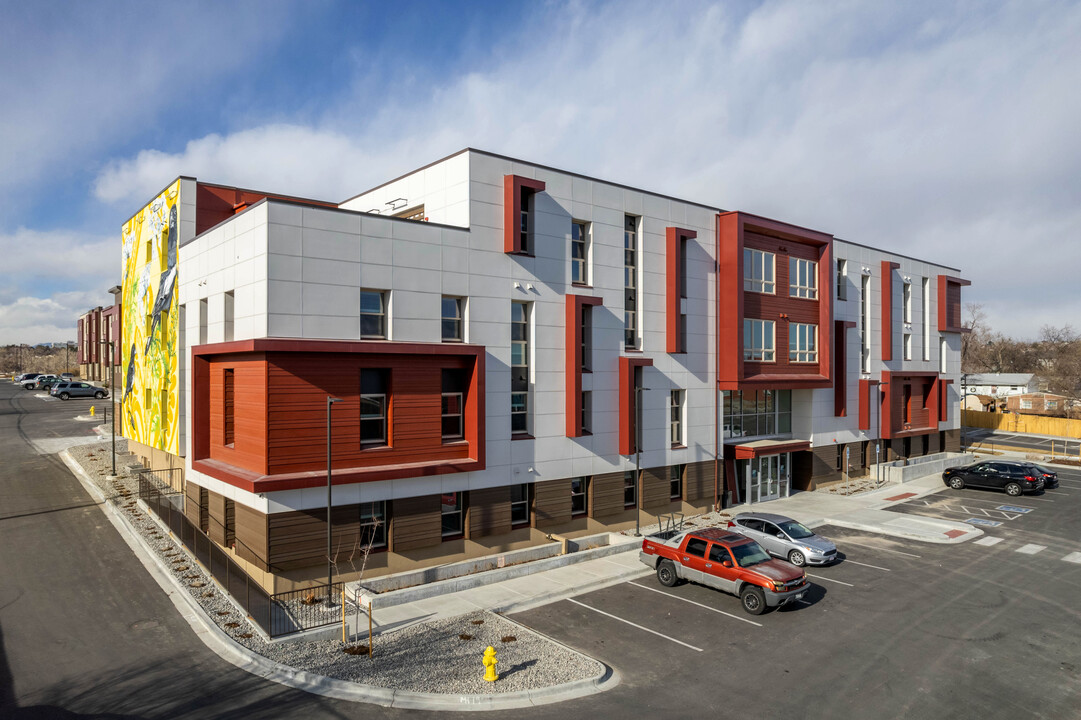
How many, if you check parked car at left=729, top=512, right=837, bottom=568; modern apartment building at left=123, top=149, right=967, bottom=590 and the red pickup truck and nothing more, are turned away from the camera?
0

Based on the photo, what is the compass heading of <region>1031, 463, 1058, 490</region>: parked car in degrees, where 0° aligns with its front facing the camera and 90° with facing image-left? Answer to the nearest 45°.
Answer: approximately 135°

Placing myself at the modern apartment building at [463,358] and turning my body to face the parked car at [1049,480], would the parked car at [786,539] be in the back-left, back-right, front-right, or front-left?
front-right

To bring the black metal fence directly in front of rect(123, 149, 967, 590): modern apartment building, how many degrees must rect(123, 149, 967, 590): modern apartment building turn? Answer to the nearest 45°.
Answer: approximately 90° to its right

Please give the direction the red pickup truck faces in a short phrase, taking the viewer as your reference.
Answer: facing the viewer and to the right of the viewer

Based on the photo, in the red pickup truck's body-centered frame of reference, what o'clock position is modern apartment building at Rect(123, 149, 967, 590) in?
The modern apartment building is roughly at 7 o'clock from the red pickup truck.

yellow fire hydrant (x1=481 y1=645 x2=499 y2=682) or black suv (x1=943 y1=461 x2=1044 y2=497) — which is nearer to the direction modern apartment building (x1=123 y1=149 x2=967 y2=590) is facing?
the yellow fire hydrant

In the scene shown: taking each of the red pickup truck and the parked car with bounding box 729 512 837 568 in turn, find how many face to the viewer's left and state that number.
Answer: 0

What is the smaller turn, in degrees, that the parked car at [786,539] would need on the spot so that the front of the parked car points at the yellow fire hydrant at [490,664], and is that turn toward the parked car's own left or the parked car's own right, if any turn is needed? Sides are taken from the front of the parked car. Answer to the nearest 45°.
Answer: approximately 90° to the parked car's own right

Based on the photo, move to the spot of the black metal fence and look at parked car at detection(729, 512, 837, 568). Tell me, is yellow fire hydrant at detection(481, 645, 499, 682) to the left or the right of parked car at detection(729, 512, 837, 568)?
right

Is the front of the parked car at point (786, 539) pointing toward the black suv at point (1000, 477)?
no

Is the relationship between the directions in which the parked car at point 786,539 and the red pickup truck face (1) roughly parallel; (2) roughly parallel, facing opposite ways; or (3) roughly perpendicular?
roughly parallel

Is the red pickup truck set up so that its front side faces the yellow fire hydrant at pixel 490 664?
no

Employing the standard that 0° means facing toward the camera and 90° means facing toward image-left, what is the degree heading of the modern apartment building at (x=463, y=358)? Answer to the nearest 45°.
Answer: approximately 315°

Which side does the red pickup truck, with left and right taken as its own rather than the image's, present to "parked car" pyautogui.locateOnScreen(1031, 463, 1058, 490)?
left

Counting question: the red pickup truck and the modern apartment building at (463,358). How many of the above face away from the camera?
0

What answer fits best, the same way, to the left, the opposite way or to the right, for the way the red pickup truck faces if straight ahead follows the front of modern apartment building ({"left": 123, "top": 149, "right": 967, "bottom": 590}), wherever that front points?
the same way
